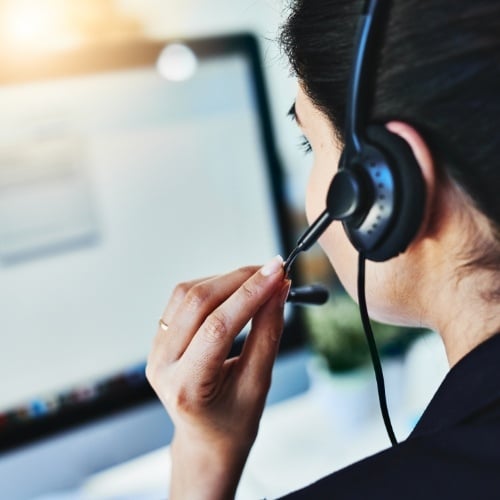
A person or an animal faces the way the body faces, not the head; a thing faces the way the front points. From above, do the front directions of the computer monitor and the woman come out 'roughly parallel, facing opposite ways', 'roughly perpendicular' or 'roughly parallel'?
roughly parallel, facing opposite ways

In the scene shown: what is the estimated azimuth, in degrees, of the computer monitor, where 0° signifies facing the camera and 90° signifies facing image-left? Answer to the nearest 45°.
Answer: approximately 315°

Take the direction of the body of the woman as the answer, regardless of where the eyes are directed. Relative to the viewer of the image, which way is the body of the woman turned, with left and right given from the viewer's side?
facing away from the viewer and to the left of the viewer

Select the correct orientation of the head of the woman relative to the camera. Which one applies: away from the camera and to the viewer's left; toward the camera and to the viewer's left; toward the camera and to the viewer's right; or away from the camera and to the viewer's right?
away from the camera and to the viewer's left
